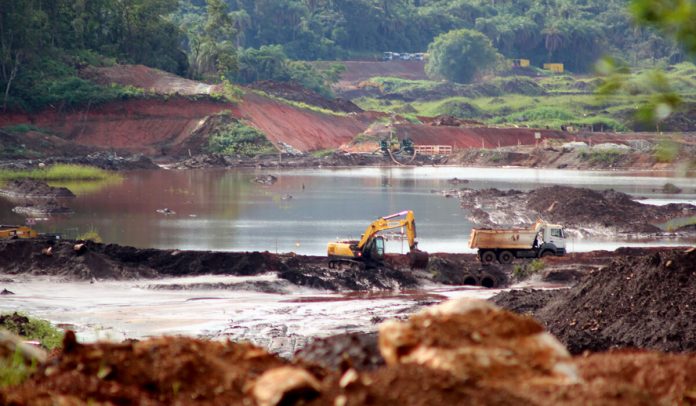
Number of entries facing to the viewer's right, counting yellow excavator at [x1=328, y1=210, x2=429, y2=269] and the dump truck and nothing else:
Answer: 2

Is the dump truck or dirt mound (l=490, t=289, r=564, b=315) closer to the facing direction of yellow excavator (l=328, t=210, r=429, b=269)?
the dump truck

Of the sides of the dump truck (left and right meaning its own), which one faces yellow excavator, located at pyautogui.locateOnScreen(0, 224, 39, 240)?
back

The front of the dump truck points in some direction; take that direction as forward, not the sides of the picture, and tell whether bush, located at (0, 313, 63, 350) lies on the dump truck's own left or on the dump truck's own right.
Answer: on the dump truck's own right

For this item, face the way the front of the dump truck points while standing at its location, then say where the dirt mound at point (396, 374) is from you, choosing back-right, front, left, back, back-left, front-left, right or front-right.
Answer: right

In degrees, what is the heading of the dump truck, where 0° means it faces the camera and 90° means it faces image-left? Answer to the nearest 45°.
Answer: approximately 270°

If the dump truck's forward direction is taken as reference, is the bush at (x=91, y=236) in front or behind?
behind

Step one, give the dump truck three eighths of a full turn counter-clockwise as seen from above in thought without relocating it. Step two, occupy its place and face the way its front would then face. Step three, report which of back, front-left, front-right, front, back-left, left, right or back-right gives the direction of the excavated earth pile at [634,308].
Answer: back-left

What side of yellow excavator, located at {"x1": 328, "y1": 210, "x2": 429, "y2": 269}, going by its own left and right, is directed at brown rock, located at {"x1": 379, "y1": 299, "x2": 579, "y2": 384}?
right

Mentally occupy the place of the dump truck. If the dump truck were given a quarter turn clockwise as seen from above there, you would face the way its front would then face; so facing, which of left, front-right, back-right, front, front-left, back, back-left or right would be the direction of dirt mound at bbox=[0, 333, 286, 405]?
front

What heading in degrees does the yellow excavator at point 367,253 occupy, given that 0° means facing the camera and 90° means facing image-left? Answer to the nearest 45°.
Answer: approximately 270°

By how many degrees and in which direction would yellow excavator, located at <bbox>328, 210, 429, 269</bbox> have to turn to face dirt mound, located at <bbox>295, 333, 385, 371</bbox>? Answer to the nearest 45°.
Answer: approximately 90° to its right
